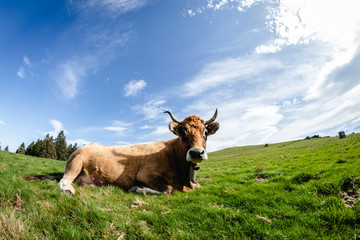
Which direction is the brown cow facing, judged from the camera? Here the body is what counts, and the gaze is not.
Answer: to the viewer's right
